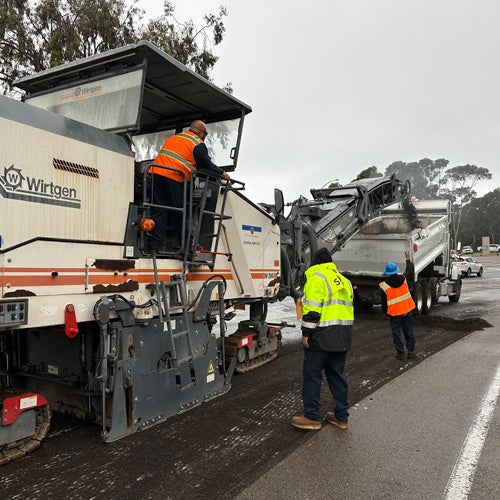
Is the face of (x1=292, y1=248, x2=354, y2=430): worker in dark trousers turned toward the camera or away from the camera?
away from the camera

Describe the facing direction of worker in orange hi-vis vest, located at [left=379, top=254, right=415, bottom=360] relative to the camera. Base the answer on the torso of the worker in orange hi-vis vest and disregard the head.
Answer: away from the camera

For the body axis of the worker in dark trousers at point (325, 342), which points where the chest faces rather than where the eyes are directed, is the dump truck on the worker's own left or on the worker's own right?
on the worker's own right

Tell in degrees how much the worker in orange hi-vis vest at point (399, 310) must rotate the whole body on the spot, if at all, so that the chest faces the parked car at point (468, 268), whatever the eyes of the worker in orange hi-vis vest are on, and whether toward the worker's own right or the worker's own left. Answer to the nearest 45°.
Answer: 0° — they already face it

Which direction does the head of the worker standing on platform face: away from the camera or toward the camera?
away from the camera

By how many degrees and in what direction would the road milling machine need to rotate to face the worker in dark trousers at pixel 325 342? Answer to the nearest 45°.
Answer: approximately 45° to its right

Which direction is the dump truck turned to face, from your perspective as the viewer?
facing away from the viewer and to the right of the viewer

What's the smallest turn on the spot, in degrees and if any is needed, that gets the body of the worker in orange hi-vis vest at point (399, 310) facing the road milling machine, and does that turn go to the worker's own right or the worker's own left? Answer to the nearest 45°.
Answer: approximately 135° to the worker's own left

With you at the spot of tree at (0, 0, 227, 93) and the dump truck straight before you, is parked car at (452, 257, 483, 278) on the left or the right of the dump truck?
left

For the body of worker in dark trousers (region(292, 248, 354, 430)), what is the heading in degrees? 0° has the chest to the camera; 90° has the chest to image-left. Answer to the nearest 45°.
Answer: approximately 135°

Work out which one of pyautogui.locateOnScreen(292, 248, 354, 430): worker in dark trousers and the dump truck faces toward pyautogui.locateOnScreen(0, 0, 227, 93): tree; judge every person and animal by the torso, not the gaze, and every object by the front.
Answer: the worker in dark trousers
